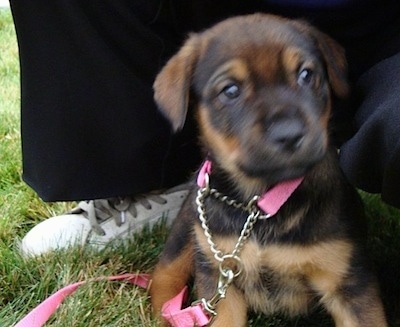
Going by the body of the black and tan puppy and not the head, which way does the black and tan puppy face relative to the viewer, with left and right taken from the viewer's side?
facing the viewer
